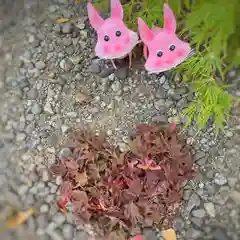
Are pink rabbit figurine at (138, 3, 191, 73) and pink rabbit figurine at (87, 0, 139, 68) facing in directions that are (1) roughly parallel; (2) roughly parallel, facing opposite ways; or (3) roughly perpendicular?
roughly parallel

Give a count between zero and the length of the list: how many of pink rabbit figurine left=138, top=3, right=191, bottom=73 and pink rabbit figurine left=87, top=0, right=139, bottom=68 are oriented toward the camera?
2

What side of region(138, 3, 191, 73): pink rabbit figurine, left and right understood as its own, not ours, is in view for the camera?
front

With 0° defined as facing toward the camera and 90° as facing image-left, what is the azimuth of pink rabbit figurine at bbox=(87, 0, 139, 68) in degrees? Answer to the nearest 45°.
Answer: approximately 0°
